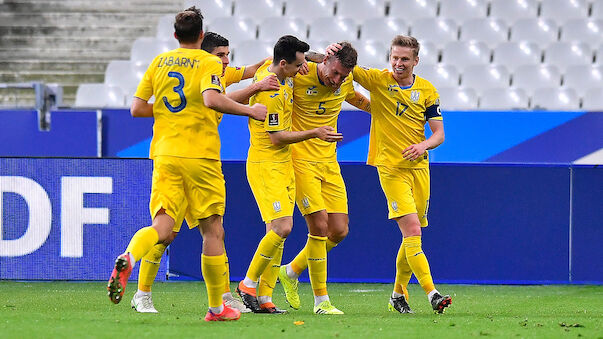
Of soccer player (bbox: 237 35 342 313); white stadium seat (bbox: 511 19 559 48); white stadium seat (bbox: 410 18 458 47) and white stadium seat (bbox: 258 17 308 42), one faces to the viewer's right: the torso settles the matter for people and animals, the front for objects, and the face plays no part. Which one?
the soccer player

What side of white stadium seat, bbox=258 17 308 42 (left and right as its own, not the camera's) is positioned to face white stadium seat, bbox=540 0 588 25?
left

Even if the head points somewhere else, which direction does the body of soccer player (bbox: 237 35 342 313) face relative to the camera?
to the viewer's right

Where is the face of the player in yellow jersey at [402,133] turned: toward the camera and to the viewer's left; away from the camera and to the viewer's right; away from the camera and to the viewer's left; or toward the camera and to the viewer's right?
toward the camera and to the viewer's left

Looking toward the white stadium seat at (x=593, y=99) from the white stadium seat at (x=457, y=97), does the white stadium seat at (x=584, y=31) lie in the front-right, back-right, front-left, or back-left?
front-left

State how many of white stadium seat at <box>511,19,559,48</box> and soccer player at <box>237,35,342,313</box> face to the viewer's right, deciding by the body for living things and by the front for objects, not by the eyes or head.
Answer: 1

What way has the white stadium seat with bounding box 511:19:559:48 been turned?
toward the camera

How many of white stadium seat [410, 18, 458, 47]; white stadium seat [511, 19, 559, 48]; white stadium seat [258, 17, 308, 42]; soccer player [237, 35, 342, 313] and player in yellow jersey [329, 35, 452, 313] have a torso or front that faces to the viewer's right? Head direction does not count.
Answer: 1

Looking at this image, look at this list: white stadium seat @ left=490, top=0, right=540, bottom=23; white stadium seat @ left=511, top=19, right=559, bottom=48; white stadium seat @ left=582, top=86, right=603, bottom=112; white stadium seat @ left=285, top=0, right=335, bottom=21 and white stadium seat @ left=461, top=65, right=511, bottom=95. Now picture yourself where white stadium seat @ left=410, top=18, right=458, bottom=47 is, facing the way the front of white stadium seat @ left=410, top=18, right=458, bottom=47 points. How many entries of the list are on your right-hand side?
1

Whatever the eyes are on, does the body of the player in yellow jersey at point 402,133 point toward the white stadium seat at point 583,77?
no

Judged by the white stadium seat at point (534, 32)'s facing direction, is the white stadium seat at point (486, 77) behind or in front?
in front

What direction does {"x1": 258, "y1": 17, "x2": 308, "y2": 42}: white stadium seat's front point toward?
toward the camera

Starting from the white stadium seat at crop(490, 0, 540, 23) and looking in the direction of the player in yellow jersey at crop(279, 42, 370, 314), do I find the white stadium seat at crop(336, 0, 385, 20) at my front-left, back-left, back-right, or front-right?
front-right
